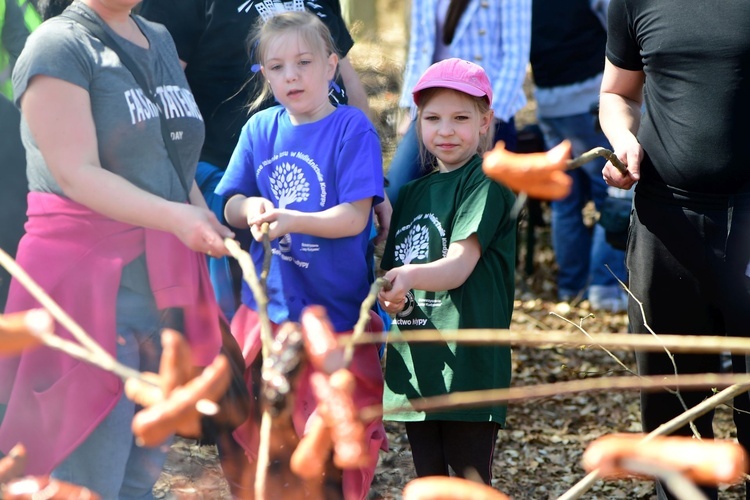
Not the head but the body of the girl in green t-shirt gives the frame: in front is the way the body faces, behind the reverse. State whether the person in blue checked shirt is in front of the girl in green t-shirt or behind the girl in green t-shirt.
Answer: behind

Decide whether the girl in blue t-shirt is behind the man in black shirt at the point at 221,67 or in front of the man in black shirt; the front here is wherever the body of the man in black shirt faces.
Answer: in front

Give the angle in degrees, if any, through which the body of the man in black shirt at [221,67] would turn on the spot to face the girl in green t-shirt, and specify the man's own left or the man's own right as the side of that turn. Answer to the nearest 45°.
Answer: approximately 45° to the man's own left

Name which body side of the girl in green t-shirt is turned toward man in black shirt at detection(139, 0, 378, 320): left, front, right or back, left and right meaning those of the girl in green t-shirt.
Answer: right

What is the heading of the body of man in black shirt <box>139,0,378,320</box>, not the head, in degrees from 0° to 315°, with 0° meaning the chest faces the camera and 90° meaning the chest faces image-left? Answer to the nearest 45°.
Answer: approximately 0°

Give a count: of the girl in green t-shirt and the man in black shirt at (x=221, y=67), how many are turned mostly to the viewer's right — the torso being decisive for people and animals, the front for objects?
0

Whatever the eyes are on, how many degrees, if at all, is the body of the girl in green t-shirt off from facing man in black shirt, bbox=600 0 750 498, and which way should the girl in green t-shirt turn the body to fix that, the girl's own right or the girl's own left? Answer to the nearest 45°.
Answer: approximately 135° to the girl's own left

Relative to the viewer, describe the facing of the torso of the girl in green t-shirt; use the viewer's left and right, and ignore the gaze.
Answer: facing the viewer and to the left of the viewer

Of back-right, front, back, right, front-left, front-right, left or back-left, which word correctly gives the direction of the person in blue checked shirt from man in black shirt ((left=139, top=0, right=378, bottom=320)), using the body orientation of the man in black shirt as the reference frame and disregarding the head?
back-left
